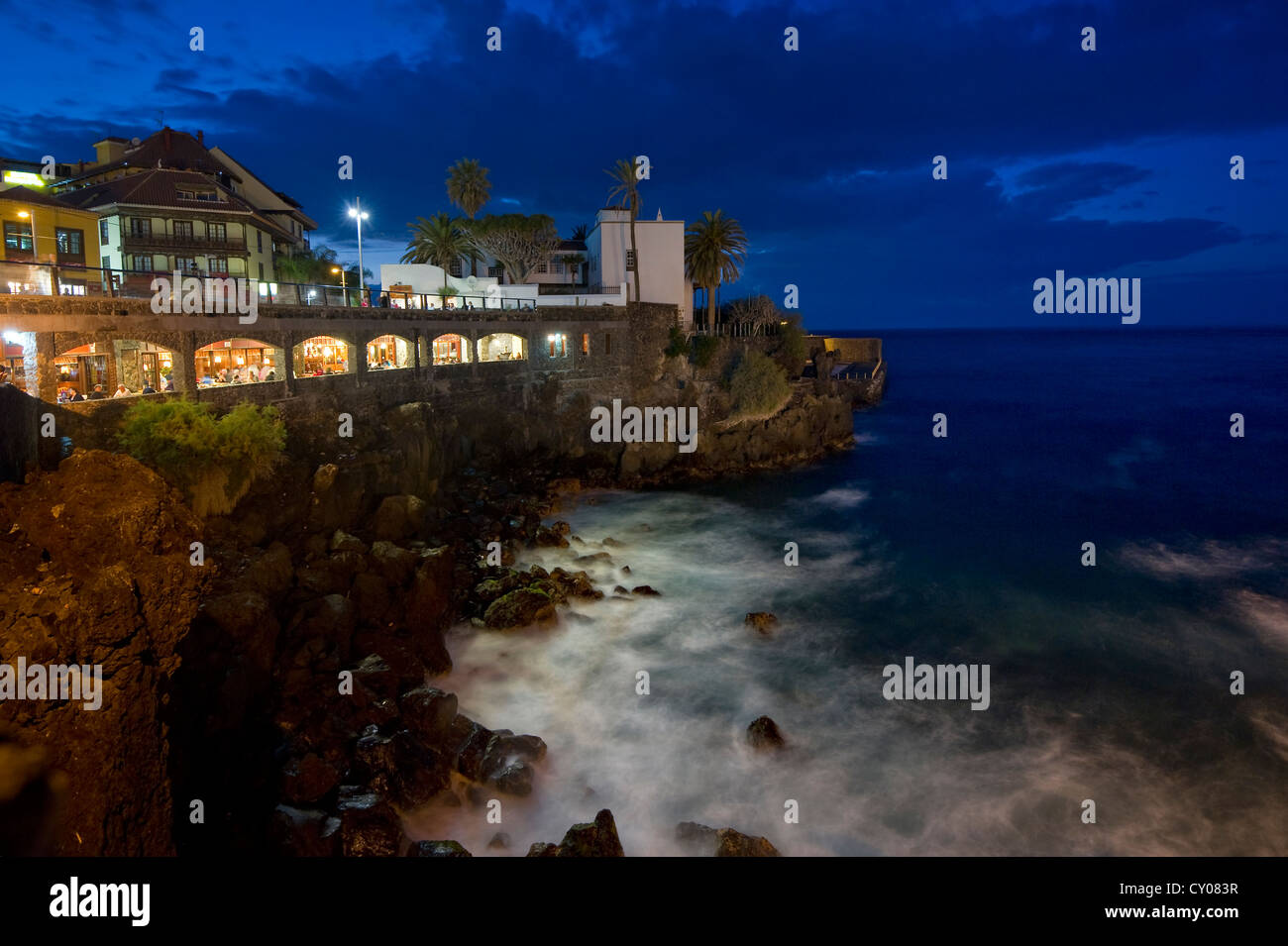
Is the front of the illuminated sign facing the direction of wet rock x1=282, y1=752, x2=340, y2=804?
yes

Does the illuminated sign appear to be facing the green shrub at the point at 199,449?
yes

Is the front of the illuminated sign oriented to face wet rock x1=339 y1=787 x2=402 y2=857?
yes

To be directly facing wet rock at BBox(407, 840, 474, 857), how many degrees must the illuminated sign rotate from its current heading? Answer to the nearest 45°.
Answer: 0° — it already faces it

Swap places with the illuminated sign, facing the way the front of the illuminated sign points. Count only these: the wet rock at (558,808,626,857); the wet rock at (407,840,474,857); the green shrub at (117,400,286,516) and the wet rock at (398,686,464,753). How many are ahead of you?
4

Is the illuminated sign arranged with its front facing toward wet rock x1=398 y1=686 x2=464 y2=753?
yes

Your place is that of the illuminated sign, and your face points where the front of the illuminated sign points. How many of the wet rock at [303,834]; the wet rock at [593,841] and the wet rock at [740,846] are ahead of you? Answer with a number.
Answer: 3

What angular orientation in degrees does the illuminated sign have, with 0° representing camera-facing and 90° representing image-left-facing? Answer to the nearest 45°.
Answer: approximately 0°
